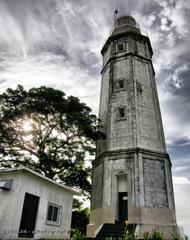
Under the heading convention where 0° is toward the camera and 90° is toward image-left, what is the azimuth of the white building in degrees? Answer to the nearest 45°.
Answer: approximately 315°

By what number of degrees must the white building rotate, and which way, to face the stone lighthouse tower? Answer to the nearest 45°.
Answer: approximately 90° to its left
